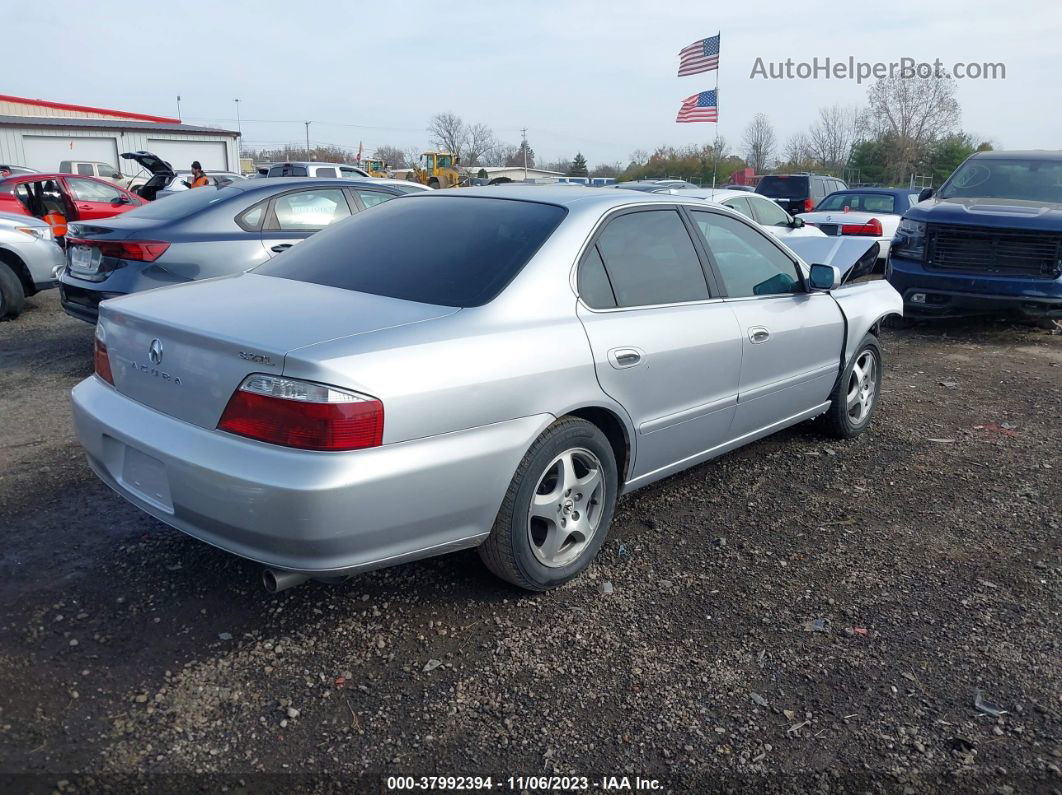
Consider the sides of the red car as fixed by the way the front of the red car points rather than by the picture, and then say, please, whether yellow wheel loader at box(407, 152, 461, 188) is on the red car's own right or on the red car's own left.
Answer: on the red car's own left

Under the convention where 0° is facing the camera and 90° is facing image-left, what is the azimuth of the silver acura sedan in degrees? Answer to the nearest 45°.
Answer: approximately 225°

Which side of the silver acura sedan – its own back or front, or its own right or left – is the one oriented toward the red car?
left

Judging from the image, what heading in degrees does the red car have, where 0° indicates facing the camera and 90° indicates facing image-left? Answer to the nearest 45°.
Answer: approximately 270°

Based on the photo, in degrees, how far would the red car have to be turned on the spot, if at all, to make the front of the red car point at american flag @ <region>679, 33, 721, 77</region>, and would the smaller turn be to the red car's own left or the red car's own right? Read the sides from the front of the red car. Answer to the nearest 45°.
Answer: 0° — it already faces it

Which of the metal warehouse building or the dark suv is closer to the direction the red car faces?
the dark suv

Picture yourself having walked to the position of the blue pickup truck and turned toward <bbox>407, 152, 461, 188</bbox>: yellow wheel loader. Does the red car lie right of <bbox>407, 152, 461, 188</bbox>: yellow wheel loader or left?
left
